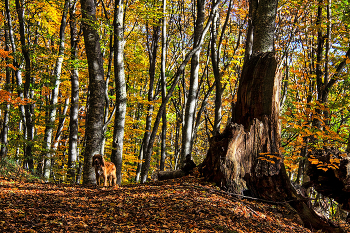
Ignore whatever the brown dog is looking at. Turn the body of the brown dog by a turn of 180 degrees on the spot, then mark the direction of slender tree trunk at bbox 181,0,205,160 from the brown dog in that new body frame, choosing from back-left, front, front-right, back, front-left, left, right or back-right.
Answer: front

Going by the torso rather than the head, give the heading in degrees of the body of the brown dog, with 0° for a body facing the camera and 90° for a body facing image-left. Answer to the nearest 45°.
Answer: approximately 45°
